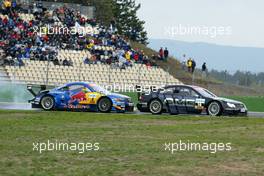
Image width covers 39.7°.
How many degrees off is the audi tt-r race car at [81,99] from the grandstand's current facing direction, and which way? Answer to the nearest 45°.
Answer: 0° — it already faces it

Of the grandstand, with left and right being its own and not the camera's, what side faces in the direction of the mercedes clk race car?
front

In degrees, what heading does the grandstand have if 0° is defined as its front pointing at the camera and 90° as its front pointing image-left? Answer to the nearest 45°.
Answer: approximately 0°
